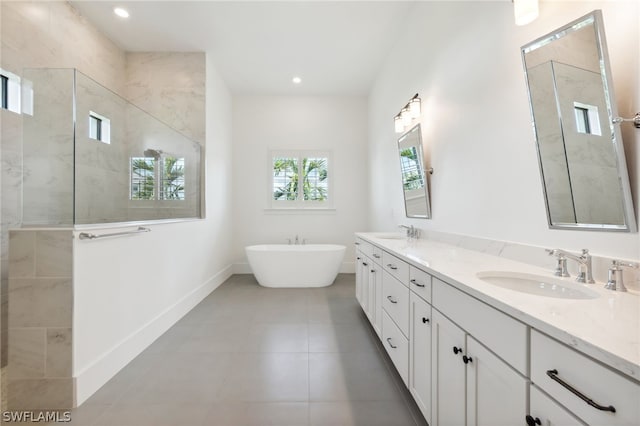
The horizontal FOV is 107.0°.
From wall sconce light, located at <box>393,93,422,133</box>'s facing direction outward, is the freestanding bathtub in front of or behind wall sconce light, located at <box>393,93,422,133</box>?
in front

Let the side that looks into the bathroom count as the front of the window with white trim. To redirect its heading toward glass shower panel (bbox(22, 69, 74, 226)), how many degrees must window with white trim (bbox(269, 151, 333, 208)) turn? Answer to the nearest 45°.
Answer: approximately 45° to its right

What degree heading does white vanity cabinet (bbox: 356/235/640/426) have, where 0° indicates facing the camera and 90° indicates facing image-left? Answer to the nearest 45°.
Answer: approximately 45°

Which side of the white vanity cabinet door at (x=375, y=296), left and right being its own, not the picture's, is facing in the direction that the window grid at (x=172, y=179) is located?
front

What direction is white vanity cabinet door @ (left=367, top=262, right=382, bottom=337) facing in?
to the viewer's left

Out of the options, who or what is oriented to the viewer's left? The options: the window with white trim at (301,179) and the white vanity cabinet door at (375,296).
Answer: the white vanity cabinet door

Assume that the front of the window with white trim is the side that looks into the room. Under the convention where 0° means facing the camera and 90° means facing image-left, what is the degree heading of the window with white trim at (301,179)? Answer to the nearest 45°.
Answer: approximately 0°

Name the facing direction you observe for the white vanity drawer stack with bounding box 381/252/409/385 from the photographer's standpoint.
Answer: facing to the left of the viewer

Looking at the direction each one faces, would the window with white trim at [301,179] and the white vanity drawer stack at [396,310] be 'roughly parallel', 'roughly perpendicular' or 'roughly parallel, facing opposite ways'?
roughly perpendicular

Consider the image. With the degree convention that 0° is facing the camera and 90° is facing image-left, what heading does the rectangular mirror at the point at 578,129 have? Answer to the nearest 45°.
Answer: approximately 45°

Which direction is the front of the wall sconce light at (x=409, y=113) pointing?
to the viewer's left

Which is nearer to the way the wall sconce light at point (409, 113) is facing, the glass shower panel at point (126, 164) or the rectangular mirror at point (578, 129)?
the glass shower panel

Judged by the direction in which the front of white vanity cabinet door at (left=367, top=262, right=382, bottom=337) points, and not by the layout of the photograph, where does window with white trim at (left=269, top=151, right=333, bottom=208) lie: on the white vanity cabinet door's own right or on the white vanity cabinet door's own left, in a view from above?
on the white vanity cabinet door's own right

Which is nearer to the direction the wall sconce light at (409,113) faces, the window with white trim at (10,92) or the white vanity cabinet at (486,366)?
the window with white trim
